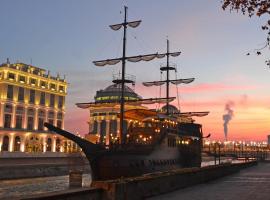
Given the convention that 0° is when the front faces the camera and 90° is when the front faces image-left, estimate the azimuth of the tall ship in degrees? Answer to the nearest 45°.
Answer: approximately 45°

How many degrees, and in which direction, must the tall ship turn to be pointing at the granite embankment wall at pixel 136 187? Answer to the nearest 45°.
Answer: approximately 45° to its left
